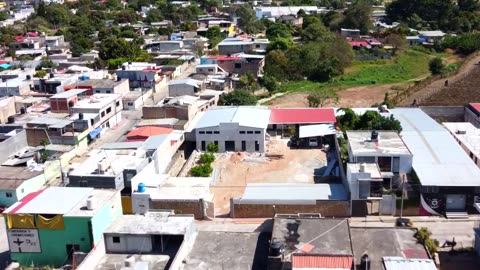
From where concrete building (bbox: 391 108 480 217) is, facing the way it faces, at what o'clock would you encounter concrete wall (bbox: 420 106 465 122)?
The concrete wall is roughly at 6 o'clock from the concrete building.

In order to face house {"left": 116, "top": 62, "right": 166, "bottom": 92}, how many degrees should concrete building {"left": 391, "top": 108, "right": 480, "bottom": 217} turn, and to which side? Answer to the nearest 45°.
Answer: approximately 135° to its right

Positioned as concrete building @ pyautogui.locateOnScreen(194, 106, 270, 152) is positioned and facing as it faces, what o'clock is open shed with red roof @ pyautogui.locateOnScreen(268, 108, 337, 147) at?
The open shed with red roof is roughly at 8 o'clock from the concrete building.

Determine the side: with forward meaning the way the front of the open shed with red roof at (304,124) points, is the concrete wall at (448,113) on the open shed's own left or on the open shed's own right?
on the open shed's own left

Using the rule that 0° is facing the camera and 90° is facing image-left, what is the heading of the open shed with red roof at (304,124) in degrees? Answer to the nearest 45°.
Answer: approximately 0°

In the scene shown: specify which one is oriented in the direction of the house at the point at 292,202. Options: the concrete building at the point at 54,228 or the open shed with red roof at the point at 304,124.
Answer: the open shed with red roof at the point at 304,124

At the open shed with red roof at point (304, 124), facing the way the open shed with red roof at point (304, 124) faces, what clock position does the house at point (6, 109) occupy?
the house at point (6, 109) is roughly at 3 o'clock from the open shed with red roof at point (304, 124).

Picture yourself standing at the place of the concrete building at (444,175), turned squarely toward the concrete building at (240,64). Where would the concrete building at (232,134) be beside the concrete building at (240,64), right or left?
left

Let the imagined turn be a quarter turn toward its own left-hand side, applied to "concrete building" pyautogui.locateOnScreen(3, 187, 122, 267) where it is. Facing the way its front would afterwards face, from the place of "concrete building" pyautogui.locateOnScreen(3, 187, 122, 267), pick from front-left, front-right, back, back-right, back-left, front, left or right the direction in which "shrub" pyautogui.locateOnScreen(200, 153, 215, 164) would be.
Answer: front-left

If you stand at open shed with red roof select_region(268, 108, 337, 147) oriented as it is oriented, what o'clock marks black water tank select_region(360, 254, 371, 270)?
The black water tank is roughly at 12 o'clock from the open shed with red roof.

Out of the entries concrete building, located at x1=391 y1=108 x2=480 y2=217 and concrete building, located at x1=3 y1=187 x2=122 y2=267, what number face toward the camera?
2

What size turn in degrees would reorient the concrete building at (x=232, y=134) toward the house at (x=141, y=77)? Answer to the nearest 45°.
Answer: approximately 135° to its right

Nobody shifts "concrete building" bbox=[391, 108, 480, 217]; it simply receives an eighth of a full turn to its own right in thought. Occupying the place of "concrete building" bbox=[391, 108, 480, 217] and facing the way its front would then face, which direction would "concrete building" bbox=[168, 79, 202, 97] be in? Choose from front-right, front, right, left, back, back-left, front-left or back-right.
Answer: right
